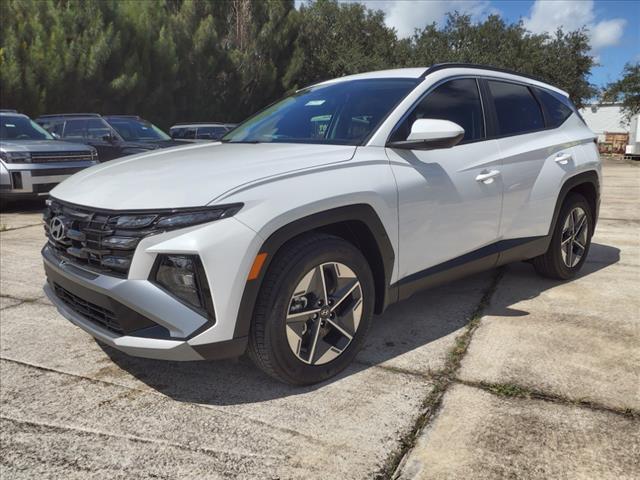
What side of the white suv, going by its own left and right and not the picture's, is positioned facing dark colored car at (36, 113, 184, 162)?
right

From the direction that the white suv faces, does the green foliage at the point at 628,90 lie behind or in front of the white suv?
behind

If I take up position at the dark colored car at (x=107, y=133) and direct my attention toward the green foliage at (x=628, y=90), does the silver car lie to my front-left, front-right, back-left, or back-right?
back-right

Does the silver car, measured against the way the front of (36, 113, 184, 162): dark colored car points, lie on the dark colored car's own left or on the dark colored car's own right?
on the dark colored car's own right

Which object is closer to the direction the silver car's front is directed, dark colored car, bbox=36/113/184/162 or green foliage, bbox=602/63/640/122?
the green foliage

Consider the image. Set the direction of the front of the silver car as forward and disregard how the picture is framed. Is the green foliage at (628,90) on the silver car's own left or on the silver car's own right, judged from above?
on the silver car's own left
